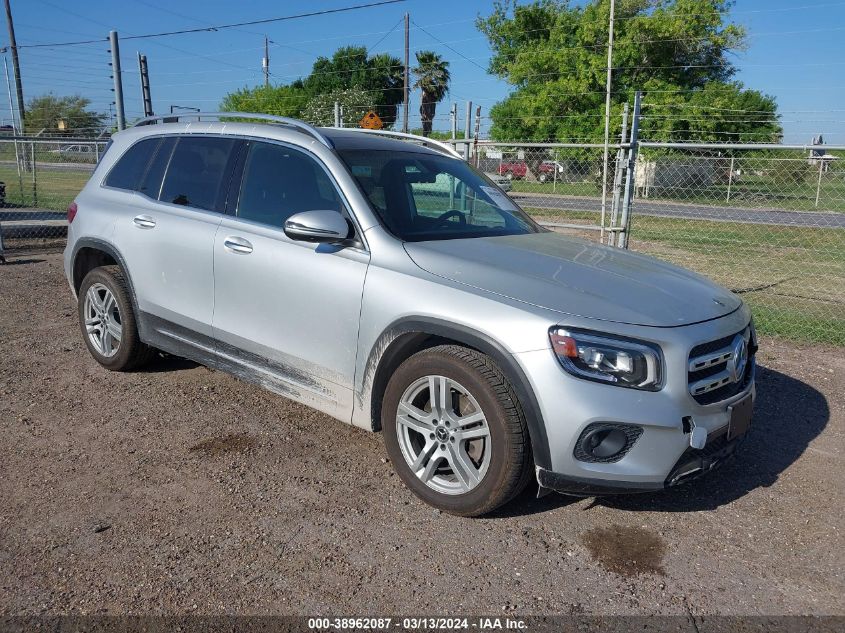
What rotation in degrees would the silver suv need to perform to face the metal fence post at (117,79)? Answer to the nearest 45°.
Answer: approximately 180°

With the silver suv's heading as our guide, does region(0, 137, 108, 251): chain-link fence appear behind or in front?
behind

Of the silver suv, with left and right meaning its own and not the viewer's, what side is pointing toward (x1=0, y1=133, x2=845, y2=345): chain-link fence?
left

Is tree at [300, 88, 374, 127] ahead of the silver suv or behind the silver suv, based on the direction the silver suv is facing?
behind

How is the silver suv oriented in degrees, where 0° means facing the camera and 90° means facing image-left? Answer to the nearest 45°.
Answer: approximately 315°

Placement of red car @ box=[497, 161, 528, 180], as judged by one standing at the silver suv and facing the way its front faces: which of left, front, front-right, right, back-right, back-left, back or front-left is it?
back-left

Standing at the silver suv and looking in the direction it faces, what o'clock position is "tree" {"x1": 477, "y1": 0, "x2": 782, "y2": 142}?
The tree is roughly at 8 o'clock from the silver suv.

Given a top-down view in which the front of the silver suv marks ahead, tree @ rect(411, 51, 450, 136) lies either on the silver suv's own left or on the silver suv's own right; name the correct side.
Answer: on the silver suv's own left
